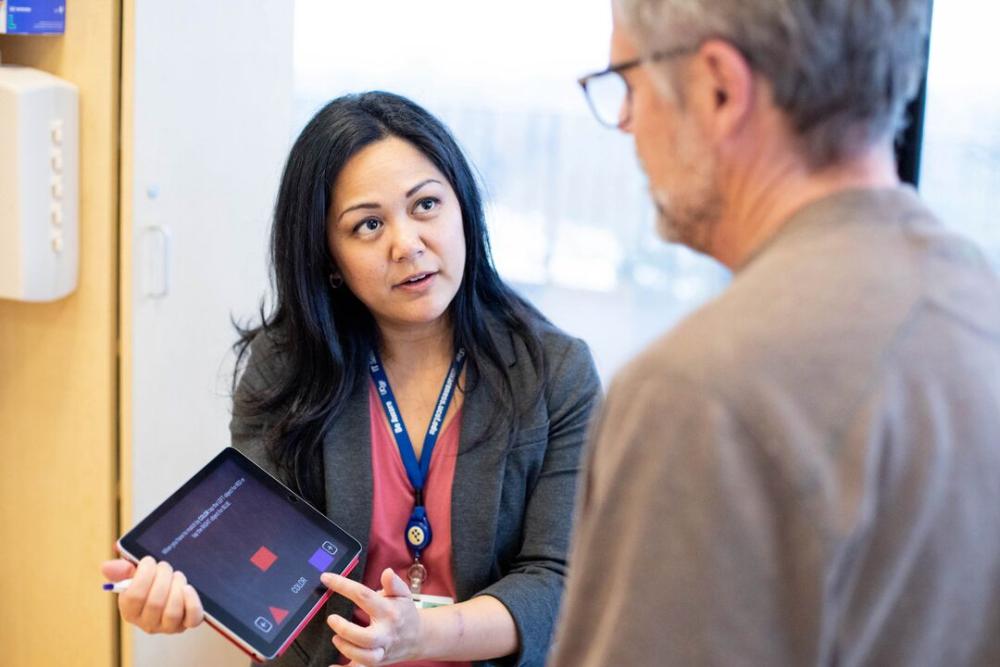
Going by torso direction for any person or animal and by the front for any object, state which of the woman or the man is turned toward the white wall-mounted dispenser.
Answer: the man

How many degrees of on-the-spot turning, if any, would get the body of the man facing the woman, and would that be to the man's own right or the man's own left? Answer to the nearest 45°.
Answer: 0° — they already face them

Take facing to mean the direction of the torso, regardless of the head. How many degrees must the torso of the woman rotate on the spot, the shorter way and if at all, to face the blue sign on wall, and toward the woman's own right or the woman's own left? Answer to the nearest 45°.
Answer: approximately 135° to the woman's own right

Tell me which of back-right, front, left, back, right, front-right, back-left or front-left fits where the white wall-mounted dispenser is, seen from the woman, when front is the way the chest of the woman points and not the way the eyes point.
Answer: back-right

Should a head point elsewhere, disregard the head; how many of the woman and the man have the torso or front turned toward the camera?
1

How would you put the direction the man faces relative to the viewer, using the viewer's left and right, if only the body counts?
facing away from the viewer and to the left of the viewer

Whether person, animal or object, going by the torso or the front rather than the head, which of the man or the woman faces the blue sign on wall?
the man

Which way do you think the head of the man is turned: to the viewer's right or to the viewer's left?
to the viewer's left
